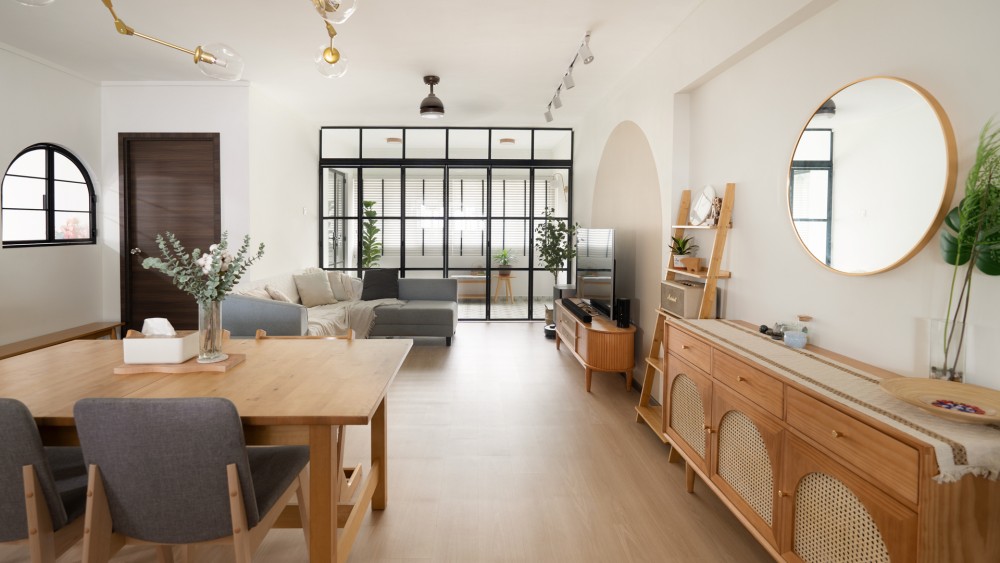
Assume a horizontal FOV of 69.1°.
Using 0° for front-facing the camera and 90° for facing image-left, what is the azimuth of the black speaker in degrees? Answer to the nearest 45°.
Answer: approximately 45°

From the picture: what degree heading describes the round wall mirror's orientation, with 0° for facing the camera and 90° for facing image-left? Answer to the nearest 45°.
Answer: approximately 45°

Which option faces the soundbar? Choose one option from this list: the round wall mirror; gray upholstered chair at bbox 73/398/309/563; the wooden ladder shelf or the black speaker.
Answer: the gray upholstered chair

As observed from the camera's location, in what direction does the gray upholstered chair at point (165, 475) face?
facing away from the viewer and to the right of the viewer

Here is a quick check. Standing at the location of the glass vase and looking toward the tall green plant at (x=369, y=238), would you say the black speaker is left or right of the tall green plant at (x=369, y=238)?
right

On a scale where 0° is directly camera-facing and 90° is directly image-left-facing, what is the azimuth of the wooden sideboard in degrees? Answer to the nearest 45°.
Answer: approximately 45°

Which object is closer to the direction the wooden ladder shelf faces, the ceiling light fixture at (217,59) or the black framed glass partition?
the ceiling light fixture

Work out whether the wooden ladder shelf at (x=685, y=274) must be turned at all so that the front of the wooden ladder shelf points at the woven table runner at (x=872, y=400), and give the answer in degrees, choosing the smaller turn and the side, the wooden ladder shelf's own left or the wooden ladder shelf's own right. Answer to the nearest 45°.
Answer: approximately 45° to the wooden ladder shelf's own left
